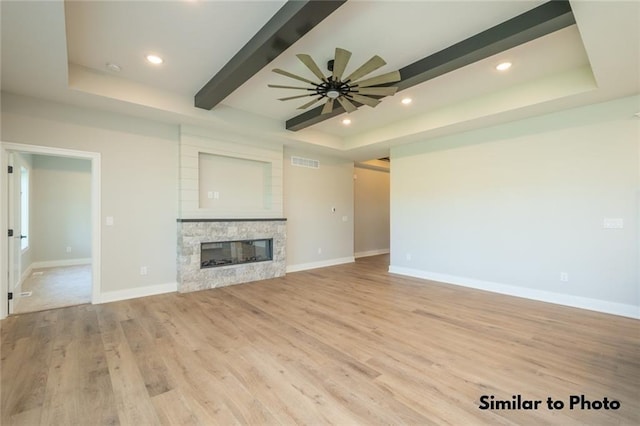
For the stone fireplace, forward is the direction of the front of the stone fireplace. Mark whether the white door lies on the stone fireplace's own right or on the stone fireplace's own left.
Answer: on the stone fireplace's own right

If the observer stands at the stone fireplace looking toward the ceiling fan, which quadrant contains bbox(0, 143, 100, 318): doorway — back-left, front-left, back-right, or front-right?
back-right

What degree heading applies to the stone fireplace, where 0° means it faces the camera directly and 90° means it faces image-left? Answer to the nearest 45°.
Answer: approximately 315°

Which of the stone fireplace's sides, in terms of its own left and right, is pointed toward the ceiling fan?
front
